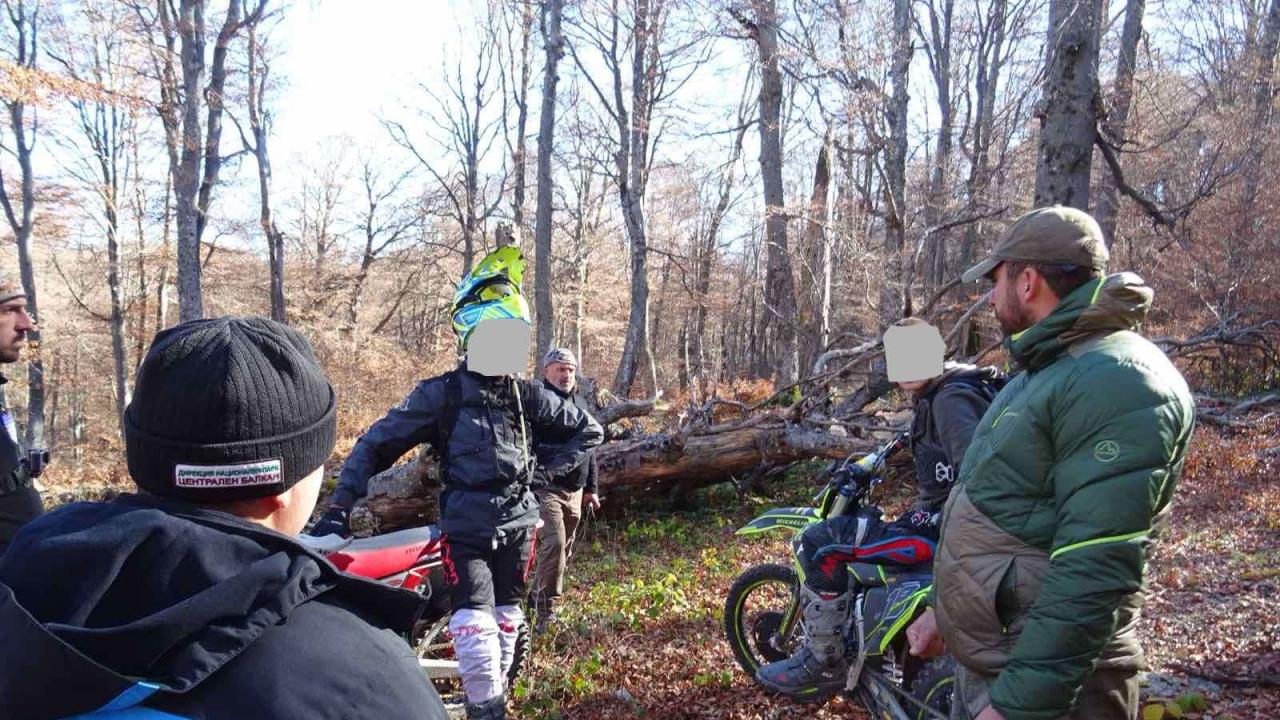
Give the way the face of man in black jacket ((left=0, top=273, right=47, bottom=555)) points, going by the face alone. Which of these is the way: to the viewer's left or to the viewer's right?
to the viewer's right

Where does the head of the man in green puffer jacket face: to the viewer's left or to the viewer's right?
to the viewer's left

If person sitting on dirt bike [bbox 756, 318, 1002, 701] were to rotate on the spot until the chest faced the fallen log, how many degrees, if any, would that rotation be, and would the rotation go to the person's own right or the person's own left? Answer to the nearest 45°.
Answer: approximately 45° to the person's own right

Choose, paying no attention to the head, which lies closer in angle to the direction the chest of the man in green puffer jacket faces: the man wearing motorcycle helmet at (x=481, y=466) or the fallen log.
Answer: the man wearing motorcycle helmet

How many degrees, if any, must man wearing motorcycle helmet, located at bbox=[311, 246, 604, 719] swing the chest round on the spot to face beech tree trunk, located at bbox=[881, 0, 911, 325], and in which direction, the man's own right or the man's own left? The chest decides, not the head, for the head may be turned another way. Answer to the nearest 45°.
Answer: approximately 135° to the man's own left

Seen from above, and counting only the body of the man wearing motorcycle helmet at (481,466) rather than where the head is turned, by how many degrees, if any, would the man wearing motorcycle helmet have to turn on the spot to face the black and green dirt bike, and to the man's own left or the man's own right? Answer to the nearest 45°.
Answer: approximately 45° to the man's own left

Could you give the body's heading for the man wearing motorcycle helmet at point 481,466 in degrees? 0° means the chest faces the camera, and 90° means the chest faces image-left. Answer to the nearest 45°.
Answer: approximately 0°

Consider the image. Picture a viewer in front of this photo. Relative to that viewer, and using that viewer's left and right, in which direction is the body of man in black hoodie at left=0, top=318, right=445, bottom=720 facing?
facing away from the viewer and to the right of the viewer

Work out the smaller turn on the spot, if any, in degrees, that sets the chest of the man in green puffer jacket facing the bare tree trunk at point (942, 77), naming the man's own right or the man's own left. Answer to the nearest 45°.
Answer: approximately 90° to the man's own right

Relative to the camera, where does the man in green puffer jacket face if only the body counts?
to the viewer's left

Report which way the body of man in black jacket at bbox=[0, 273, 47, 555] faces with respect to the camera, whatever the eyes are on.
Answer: to the viewer's right

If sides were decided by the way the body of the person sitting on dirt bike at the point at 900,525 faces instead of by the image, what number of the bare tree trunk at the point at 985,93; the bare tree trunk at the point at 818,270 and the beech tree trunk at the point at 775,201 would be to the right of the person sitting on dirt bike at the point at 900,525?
3

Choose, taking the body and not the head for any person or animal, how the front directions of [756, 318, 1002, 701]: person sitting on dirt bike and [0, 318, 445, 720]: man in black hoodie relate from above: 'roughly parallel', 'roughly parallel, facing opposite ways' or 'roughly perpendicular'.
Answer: roughly perpendicular

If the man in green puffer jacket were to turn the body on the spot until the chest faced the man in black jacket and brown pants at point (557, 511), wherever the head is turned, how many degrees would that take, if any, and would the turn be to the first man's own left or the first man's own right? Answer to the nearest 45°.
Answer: approximately 45° to the first man's own right

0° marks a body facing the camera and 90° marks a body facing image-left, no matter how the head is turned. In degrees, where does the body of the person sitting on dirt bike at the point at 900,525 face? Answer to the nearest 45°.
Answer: approximately 90°
